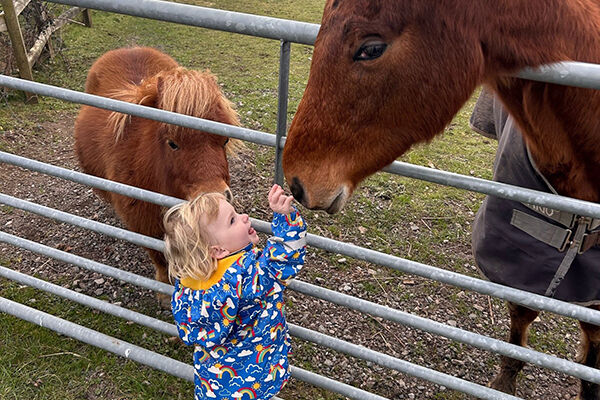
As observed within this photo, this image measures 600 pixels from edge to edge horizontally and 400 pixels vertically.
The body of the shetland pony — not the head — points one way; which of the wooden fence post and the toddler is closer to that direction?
the toddler

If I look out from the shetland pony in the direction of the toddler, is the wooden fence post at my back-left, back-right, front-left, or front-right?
back-right

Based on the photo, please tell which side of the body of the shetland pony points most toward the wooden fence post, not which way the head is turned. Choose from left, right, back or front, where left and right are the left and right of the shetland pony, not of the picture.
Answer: back

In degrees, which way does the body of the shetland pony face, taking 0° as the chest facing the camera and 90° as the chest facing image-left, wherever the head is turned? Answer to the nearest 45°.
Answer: approximately 315°

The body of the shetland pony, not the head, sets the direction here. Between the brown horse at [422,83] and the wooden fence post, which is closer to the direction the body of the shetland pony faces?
the brown horse

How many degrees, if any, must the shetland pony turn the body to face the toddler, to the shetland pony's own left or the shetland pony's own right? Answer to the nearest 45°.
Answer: approximately 45° to the shetland pony's own right
